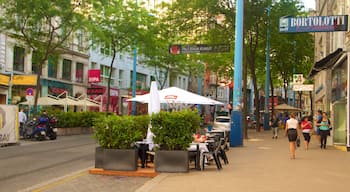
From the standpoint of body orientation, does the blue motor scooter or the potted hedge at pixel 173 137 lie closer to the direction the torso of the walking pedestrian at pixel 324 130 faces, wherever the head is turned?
the potted hedge

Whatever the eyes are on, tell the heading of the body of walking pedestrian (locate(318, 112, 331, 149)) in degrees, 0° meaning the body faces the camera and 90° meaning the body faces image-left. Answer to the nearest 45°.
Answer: approximately 0°

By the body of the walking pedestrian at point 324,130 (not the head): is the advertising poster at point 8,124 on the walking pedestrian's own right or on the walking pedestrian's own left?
on the walking pedestrian's own right

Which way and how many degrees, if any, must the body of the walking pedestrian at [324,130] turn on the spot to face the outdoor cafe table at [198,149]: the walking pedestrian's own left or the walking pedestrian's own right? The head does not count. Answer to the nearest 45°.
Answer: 0° — they already face it

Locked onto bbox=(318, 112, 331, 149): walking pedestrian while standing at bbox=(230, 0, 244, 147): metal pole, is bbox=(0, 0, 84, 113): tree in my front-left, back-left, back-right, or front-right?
back-left

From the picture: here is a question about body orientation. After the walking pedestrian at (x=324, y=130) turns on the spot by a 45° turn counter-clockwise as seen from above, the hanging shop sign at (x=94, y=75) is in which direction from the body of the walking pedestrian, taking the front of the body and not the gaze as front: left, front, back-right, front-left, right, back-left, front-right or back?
back

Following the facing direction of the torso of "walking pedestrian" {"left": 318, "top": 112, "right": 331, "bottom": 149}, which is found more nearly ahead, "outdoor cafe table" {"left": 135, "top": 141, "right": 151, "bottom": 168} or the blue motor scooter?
the outdoor cafe table

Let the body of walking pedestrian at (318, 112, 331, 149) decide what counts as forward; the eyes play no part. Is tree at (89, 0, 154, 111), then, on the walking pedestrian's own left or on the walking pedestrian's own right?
on the walking pedestrian's own right

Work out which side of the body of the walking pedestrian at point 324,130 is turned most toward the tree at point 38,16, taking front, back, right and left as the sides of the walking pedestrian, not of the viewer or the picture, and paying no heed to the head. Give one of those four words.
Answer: right
